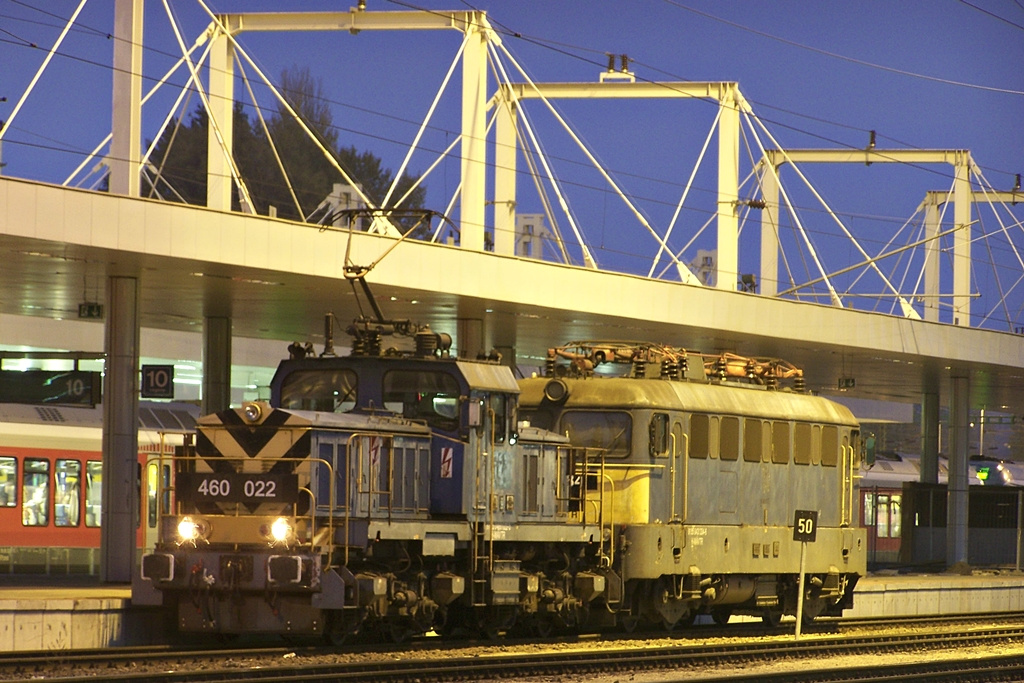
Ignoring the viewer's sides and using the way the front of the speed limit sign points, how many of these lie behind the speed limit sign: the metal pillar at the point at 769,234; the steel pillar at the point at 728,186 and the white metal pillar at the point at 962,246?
3

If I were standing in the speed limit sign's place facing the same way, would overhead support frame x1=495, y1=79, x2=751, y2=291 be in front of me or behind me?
behind

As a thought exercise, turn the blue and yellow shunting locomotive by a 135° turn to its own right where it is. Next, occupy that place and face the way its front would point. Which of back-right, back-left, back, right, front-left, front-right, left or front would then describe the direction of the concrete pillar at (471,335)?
front

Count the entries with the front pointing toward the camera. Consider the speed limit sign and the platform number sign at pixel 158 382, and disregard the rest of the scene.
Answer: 2

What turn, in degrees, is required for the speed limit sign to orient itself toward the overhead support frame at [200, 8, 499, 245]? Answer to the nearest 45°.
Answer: approximately 135° to its right

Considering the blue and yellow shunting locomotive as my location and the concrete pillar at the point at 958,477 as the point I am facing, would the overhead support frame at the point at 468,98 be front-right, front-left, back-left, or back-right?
front-left

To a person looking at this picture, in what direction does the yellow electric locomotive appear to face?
facing the viewer and to the left of the viewer

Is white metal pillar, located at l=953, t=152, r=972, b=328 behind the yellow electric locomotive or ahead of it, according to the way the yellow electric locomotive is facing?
behind

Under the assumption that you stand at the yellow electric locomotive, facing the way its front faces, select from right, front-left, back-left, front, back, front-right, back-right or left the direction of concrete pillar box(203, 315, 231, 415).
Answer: right

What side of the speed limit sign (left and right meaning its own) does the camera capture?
front

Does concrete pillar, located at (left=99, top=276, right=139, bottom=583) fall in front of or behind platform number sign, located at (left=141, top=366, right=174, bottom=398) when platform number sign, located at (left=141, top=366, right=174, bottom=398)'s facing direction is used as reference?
in front

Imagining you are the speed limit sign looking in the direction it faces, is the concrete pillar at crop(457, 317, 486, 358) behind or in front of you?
behind

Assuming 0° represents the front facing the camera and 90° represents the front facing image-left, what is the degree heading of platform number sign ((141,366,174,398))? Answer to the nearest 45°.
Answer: approximately 0°

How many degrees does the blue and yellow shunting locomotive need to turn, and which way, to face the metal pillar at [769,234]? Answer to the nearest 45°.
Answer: approximately 135° to its right
